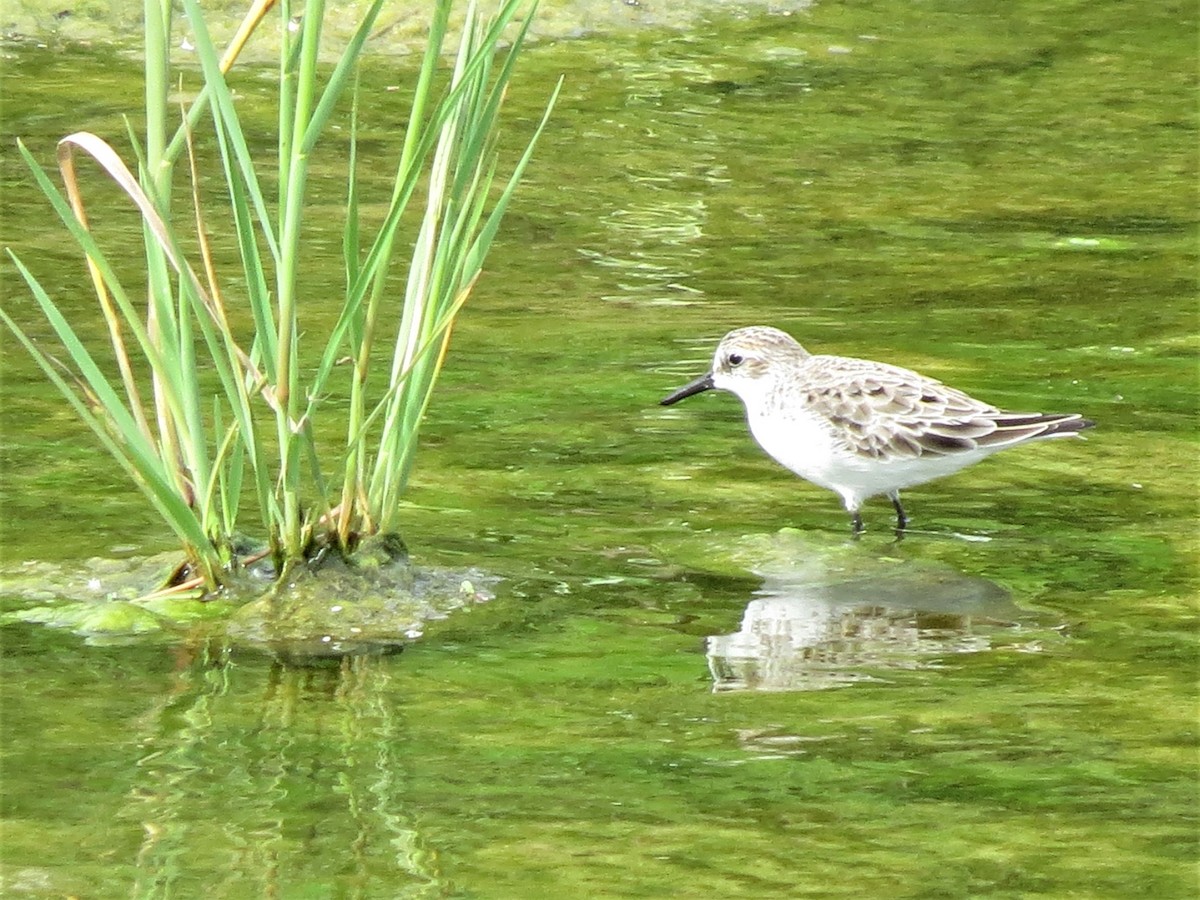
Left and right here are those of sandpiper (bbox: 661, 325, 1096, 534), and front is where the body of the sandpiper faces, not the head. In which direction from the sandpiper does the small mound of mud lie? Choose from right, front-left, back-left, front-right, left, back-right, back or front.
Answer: front-left

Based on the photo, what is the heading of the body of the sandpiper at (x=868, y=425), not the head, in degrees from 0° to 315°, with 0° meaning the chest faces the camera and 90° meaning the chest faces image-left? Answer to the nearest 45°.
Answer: approximately 90°

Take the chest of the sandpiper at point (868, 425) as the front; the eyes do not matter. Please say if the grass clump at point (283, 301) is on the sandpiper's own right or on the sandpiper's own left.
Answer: on the sandpiper's own left
